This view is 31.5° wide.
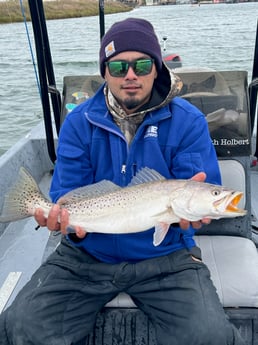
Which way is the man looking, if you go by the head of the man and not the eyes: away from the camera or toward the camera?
toward the camera

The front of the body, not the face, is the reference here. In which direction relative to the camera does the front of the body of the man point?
toward the camera

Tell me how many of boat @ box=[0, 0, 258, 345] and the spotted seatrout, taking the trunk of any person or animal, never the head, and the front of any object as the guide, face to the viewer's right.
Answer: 1

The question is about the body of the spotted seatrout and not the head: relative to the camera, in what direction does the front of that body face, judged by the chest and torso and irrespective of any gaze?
to the viewer's right

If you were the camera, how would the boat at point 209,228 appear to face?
facing the viewer

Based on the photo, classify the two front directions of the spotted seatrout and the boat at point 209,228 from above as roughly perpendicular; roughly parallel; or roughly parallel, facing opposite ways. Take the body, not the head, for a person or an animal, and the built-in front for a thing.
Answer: roughly perpendicular

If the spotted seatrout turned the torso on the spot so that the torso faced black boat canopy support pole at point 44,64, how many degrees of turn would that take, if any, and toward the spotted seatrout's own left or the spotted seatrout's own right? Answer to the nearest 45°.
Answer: approximately 90° to the spotted seatrout's own left

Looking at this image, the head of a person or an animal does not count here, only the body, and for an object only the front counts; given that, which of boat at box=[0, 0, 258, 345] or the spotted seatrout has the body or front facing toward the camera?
the boat
